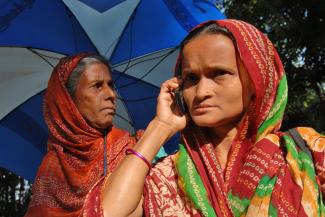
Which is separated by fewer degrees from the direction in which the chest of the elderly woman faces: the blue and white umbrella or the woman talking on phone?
the woman talking on phone

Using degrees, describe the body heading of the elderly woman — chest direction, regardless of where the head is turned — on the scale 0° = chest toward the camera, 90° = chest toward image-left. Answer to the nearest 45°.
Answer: approximately 315°

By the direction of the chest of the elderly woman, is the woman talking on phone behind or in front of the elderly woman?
in front
